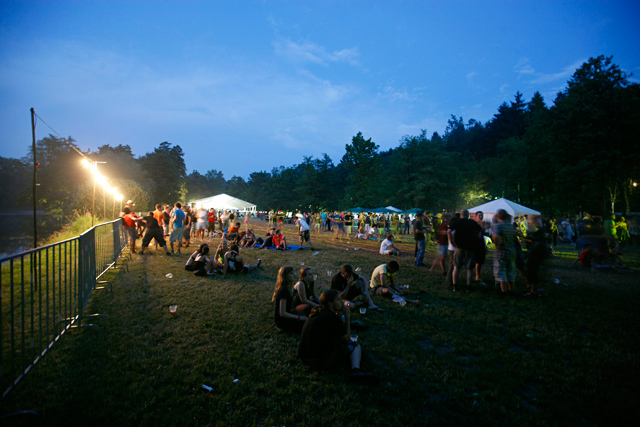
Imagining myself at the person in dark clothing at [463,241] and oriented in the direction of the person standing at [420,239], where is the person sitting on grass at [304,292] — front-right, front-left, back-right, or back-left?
back-left

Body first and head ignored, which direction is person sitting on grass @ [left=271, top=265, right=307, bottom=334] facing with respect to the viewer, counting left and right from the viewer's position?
facing to the right of the viewer

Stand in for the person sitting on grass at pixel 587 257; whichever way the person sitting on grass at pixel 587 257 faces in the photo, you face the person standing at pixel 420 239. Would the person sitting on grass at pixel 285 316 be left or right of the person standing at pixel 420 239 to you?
left

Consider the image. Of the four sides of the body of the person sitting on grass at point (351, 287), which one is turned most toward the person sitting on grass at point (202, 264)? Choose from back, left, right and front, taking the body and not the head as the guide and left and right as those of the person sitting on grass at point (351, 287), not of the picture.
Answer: back

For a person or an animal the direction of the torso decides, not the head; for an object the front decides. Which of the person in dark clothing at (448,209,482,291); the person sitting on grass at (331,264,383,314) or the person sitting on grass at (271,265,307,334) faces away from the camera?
the person in dark clothing

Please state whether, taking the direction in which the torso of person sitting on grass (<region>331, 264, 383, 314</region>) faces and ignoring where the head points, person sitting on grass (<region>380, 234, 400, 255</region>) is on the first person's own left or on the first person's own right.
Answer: on the first person's own left

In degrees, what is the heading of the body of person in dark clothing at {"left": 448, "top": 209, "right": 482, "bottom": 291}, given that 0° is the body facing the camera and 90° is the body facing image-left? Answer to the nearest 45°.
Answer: approximately 180°

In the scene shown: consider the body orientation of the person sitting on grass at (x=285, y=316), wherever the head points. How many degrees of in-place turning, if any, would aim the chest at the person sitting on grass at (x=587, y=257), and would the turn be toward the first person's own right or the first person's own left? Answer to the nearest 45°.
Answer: approximately 45° to the first person's own left
